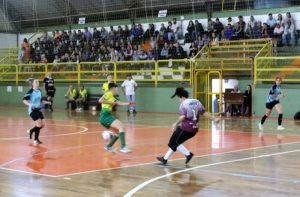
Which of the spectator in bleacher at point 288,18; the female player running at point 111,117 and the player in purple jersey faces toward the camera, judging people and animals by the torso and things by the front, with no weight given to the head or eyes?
the spectator in bleacher

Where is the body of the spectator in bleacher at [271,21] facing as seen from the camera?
toward the camera

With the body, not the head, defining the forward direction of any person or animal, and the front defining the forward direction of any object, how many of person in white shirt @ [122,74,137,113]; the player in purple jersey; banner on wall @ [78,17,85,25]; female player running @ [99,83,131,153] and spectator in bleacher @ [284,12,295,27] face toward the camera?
3

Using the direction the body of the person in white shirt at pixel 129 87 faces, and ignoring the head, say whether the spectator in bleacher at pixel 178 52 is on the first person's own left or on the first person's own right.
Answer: on the first person's own left

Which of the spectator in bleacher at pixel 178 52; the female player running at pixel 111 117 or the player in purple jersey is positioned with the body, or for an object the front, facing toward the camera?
the spectator in bleacher

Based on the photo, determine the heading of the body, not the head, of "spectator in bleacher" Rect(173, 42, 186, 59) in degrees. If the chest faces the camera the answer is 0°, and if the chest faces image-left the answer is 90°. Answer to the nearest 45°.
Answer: approximately 0°

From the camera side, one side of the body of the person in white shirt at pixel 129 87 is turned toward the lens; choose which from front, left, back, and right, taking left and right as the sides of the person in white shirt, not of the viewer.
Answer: front

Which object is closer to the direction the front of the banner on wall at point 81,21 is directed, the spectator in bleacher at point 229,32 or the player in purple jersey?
the player in purple jersey

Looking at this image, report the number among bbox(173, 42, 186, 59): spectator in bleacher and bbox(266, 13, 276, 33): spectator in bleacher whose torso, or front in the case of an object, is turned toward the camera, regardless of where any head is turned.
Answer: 2

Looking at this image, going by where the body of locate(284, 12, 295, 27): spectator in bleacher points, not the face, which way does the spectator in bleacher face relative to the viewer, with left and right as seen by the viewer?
facing the viewer

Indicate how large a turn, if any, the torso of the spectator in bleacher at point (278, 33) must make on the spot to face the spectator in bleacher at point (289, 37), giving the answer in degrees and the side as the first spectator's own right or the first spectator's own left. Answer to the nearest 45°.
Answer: approximately 90° to the first spectator's own left

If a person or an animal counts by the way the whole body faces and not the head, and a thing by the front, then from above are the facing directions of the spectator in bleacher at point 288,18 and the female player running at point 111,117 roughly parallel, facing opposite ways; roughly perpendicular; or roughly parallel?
roughly perpendicular

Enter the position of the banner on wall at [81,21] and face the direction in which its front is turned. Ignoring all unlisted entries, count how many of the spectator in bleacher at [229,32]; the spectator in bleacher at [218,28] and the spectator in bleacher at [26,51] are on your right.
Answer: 1

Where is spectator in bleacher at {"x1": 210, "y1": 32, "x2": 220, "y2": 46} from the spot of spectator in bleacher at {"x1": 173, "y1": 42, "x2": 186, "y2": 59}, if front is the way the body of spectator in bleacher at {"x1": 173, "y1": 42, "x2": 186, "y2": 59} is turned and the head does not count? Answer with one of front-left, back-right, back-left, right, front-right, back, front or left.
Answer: left

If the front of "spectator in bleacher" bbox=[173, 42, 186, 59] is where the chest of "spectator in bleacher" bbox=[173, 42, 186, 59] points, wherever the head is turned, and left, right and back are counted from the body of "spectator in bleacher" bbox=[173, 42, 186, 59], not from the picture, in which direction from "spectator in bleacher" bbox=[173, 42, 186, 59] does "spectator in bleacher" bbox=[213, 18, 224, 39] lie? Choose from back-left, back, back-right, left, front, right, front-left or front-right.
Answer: left

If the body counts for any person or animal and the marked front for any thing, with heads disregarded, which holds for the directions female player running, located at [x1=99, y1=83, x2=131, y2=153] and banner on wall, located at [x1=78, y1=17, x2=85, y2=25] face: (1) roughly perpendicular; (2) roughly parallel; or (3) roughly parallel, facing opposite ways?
roughly perpendicular
